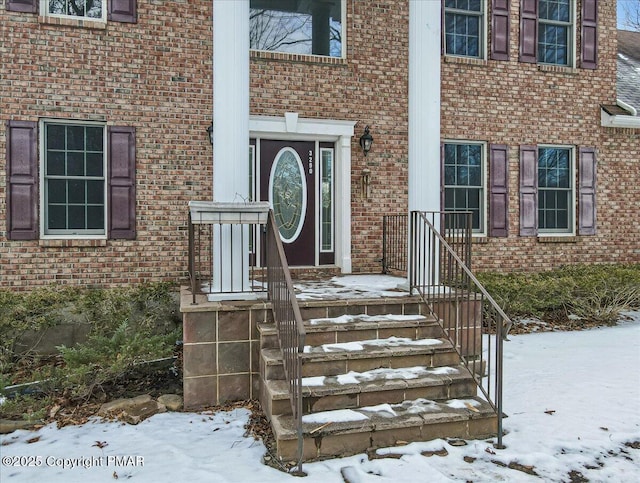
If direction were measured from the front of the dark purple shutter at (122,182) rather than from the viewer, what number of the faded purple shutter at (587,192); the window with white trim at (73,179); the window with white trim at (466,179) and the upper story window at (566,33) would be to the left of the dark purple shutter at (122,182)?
3

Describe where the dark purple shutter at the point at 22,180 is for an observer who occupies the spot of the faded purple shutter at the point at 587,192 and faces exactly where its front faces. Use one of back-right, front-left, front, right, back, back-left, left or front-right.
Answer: front-right

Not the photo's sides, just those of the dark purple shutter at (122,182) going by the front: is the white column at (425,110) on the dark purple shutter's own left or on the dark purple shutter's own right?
on the dark purple shutter's own left

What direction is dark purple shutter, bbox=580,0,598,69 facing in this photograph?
toward the camera

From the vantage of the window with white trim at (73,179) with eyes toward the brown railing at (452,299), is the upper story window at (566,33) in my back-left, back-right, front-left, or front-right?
front-left

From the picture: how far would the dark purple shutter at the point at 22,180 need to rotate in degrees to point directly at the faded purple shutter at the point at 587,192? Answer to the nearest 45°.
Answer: approximately 90° to its left

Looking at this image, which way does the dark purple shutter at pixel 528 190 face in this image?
toward the camera

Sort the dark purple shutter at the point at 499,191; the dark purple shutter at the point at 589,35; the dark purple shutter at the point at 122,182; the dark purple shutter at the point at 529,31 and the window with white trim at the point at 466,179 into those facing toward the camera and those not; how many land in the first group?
5

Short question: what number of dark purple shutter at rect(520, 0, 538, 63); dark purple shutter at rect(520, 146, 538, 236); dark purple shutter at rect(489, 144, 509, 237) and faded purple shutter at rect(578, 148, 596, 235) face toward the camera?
4

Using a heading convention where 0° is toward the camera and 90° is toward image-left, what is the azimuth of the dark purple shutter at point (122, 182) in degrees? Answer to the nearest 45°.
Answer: approximately 0°

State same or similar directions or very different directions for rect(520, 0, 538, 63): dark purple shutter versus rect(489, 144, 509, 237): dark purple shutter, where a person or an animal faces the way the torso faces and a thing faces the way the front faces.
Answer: same or similar directions

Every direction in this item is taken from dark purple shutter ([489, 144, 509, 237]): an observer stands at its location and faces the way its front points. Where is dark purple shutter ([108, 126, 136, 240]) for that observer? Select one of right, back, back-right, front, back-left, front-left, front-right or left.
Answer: front-right

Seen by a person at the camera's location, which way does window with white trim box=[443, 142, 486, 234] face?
facing the viewer
